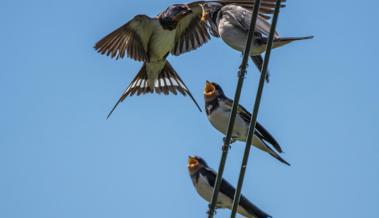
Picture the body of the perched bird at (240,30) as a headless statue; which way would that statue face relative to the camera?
to the viewer's left
